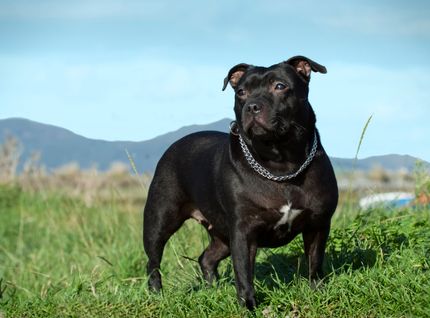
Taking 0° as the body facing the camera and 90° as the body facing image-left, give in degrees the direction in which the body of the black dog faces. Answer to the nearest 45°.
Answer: approximately 315°
